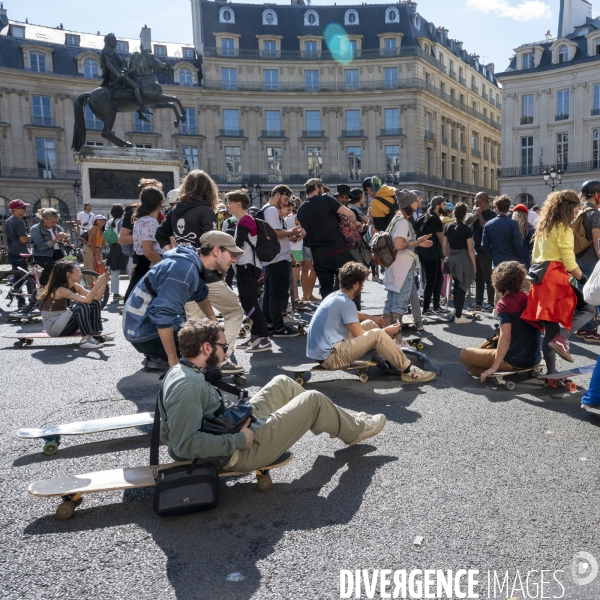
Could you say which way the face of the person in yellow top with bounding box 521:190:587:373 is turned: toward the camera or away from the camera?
away from the camera

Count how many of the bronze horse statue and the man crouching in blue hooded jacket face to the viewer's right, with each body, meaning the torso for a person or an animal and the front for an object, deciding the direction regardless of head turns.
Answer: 2

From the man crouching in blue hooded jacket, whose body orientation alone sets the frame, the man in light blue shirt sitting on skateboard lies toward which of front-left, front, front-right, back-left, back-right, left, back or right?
front

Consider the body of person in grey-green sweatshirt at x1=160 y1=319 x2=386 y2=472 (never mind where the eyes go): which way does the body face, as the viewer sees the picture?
to the viewer's right

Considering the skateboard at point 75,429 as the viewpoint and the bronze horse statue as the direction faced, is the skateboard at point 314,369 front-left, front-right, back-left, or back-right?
front-right

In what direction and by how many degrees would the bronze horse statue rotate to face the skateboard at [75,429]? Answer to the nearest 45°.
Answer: approximately 90° to its right

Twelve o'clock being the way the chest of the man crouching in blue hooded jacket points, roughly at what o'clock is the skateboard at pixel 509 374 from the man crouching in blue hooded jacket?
The skateboard is roughly at 12 o'clock from the man crouching in blue hooded jacket.

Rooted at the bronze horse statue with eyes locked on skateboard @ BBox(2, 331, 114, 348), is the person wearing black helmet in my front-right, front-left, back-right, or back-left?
front-left

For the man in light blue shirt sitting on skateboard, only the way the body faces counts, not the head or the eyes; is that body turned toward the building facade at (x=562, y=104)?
no

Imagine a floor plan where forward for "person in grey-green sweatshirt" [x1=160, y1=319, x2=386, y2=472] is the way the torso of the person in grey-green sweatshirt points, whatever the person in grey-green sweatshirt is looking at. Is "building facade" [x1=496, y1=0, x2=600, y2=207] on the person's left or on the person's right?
on the person's left

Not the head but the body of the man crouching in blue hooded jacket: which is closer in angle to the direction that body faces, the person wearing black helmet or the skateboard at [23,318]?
the person wearing black helmet

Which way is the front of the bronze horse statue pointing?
to the viewer's right

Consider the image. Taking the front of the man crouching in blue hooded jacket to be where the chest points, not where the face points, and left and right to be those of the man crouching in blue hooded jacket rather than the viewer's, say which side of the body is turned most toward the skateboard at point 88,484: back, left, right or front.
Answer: right

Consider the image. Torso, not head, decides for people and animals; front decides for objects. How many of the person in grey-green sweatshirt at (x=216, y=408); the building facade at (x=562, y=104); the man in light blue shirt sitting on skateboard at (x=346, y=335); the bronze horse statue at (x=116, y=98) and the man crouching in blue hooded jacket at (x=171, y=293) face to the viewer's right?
4

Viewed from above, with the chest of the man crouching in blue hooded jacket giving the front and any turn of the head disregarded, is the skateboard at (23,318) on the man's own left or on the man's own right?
on the man's own left

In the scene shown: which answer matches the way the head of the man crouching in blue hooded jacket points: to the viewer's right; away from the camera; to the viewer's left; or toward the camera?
to the viewer's right

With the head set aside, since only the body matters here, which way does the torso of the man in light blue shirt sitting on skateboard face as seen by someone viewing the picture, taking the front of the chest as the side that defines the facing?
to the viewer's right

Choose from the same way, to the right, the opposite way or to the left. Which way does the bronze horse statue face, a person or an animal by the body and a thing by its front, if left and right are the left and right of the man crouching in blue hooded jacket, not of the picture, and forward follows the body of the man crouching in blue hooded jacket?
the same way

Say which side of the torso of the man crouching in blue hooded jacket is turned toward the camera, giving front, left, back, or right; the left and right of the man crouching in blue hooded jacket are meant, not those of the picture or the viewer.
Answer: right
